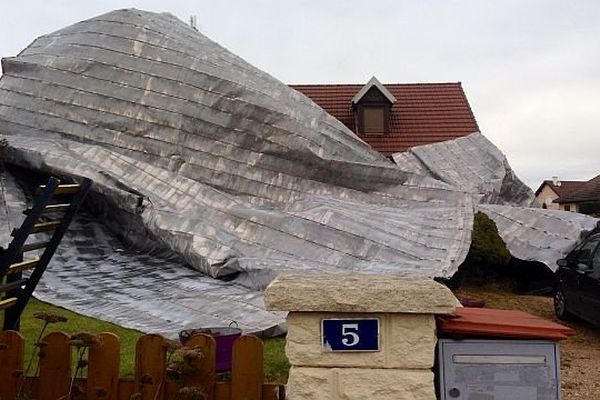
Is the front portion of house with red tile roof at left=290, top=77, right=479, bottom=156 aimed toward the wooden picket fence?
yes

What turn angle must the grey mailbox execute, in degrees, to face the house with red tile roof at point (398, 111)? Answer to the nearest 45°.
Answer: approximately 180°

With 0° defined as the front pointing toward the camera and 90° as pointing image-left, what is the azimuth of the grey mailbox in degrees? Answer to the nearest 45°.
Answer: approximately 0°
